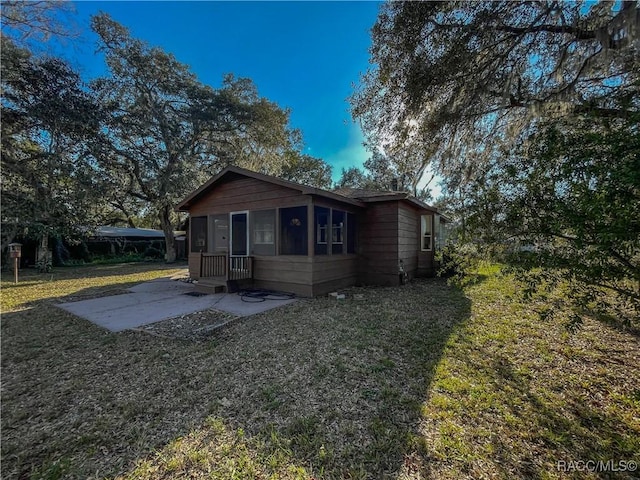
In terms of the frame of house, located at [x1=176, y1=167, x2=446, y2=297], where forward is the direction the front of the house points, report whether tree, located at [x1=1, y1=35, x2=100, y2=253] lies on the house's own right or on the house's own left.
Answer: on the house's own right

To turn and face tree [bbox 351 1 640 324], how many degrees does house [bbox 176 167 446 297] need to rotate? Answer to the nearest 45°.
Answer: approximately 90° to its left

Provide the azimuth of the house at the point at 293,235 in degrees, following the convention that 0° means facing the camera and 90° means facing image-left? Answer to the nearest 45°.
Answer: approximately 45°

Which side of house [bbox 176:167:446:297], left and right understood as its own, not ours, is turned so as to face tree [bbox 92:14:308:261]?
right
